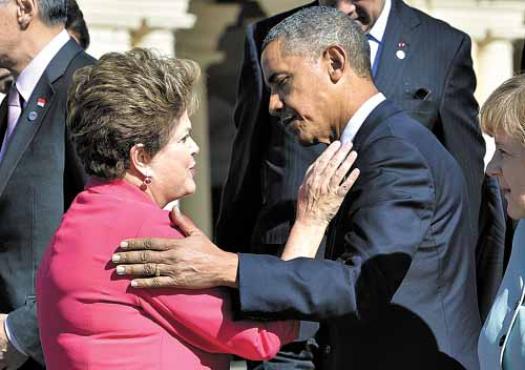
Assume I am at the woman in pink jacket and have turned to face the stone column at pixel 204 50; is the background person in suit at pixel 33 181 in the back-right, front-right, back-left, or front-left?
front-left

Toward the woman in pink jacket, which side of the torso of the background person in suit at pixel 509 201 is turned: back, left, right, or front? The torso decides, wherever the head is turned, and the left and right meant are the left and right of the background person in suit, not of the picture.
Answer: front

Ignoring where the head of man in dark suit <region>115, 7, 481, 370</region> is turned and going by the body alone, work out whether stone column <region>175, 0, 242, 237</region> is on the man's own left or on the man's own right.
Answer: on the man's own right

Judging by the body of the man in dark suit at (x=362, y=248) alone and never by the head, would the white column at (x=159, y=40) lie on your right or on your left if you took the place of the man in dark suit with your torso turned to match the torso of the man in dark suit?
on your right

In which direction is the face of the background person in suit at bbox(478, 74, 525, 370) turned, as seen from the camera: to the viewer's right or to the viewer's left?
to the viewer's left

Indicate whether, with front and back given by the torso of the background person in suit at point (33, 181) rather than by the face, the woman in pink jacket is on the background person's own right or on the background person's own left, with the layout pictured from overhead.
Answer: on the background person's own left

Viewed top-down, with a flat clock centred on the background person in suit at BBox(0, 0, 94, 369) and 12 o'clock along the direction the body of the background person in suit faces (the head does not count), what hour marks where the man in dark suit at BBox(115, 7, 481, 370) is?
The man in dark suit is roughly at 9 o'clock from the background person in suit.

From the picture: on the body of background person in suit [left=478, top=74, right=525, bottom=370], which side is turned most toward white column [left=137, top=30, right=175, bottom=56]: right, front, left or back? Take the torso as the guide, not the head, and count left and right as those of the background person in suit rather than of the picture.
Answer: right

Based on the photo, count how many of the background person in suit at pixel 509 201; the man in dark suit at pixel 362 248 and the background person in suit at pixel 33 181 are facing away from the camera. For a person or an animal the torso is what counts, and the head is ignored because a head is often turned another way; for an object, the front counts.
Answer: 0

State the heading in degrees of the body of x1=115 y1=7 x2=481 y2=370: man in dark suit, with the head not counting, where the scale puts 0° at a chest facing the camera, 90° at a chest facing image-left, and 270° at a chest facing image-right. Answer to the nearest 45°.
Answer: approximately 90°

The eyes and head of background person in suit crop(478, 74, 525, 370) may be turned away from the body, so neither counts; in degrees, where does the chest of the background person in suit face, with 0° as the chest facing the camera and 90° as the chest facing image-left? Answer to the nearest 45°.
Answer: approximately 45°
